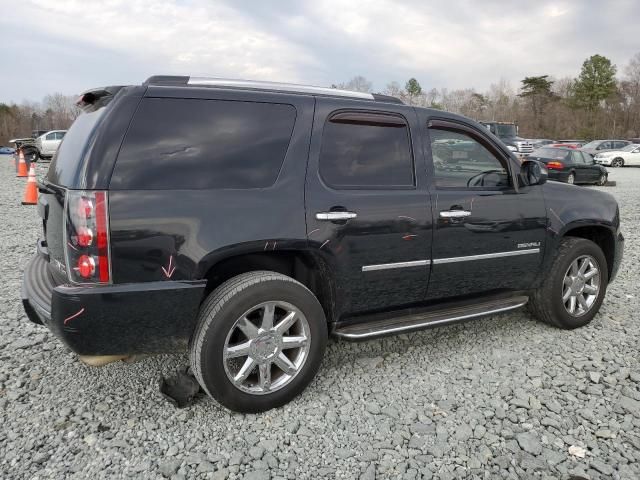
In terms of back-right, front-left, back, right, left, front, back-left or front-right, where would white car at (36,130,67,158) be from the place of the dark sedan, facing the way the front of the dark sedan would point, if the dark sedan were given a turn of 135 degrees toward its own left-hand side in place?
front

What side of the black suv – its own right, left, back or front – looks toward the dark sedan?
front

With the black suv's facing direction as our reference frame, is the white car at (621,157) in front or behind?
in front

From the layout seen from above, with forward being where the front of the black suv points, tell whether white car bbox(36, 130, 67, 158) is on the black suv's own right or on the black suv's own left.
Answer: on the black suv's own left

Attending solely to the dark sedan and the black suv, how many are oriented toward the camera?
0

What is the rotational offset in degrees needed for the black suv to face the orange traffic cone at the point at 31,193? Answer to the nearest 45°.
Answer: approximately 90° to its left

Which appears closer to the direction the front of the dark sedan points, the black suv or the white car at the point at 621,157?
the white car

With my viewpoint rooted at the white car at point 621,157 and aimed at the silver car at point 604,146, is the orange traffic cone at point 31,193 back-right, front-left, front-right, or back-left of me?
back-left

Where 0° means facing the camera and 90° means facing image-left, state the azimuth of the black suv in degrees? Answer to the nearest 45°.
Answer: approximately 225°

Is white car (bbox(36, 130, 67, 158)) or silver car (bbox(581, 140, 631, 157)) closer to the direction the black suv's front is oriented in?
the silver car

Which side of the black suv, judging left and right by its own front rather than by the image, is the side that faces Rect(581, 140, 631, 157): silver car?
front

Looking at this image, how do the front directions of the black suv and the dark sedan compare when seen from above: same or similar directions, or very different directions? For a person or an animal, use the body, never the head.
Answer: same or similar directions

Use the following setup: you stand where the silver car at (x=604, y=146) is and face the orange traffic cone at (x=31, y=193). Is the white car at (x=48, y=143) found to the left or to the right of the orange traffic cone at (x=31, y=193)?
right

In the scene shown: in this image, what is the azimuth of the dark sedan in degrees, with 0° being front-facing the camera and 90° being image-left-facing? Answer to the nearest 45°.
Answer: approximately 225°
